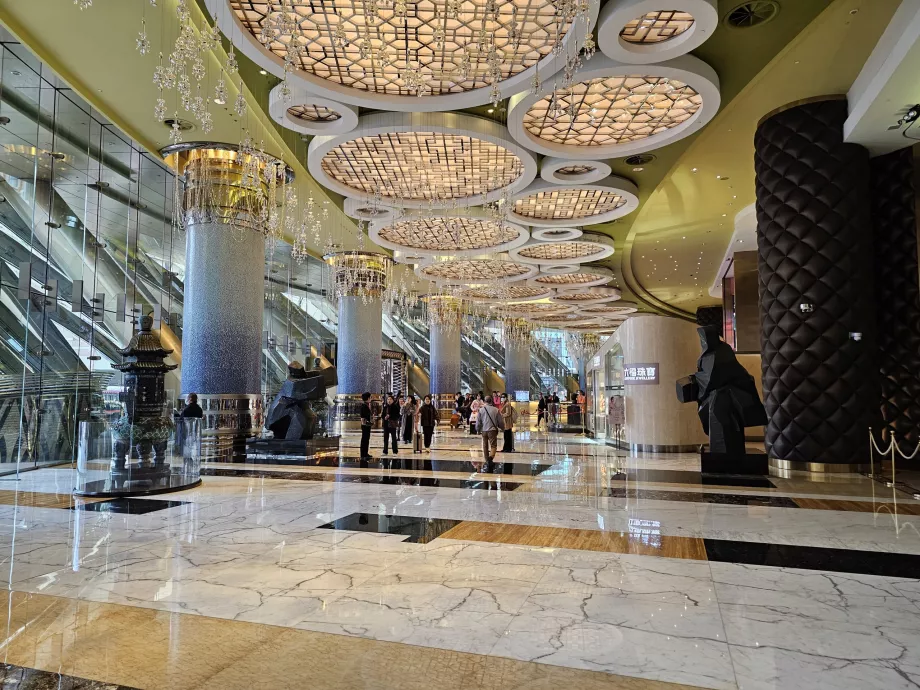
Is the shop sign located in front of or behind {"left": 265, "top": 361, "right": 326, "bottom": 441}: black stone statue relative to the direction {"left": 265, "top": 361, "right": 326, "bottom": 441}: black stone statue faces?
in front

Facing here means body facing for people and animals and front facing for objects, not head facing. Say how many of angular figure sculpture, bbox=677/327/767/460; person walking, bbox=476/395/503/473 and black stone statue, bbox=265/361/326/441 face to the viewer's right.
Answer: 1

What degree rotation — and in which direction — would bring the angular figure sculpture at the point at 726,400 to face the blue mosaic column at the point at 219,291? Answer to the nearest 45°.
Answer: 0° — it already faces it

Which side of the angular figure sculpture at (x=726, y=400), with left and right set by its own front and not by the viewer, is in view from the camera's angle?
left

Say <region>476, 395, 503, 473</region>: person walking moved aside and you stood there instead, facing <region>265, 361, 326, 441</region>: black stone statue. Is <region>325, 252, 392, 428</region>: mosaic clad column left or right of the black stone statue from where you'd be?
right

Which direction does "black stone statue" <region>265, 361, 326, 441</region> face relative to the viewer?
to the viewer's right
